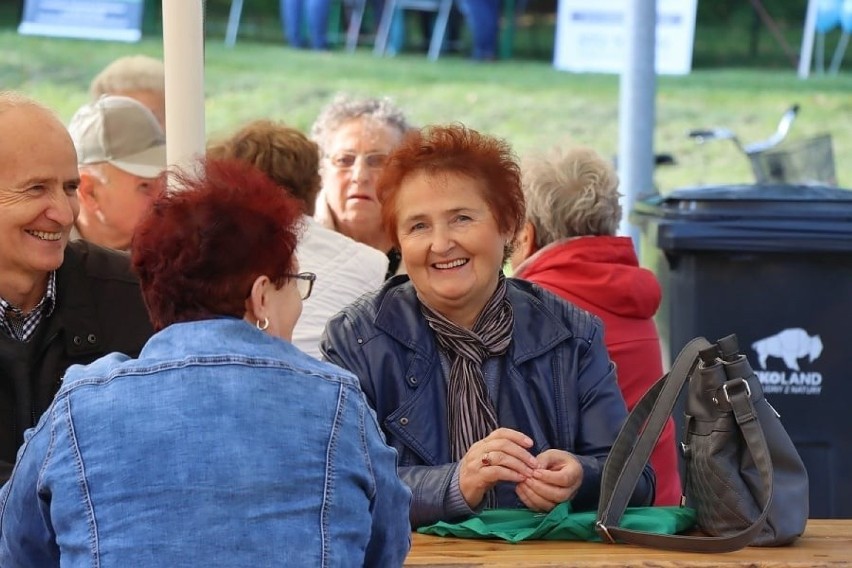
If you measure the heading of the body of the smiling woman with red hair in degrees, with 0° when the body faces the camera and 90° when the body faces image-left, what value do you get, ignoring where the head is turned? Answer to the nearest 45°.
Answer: approximately 0°

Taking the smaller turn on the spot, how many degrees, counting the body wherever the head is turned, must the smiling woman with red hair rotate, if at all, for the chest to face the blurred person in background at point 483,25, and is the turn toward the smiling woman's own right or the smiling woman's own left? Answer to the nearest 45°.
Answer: approximately 180°

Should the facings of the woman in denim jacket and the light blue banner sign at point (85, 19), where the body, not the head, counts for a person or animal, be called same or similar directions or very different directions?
very different directions

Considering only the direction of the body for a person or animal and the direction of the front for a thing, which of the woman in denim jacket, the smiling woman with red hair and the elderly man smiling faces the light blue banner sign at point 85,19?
the woman in denim jacket

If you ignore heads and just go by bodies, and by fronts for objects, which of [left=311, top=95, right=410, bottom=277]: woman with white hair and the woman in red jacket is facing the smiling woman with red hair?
the woman with white hair

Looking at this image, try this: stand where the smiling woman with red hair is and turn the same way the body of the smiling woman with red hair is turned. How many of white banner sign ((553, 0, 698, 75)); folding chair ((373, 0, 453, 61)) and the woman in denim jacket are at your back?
2

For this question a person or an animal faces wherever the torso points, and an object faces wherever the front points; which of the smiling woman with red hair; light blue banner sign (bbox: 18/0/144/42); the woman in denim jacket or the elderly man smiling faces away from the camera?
the woman in denim jacket

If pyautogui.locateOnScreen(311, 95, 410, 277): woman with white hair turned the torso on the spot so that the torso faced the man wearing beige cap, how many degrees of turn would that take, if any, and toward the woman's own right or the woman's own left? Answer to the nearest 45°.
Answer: approximately 45° to the woman's own right

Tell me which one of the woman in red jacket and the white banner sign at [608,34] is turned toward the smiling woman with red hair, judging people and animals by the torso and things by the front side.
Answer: the white banner sign

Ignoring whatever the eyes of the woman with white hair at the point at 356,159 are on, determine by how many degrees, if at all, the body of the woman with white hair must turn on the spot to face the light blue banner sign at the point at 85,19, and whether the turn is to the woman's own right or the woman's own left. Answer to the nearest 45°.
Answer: approximately 180°

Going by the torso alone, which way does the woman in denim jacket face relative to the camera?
away from the camera

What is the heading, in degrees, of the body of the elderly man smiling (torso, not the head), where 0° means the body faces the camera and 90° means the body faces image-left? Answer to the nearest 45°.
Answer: approximately 315°
